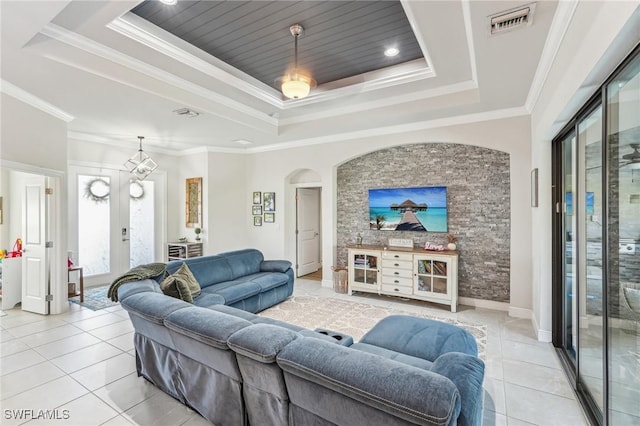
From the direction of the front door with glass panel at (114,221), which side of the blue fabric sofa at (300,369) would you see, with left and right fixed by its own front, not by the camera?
left

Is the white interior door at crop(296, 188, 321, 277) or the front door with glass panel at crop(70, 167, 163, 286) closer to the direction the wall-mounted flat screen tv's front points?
the front door with glass panel

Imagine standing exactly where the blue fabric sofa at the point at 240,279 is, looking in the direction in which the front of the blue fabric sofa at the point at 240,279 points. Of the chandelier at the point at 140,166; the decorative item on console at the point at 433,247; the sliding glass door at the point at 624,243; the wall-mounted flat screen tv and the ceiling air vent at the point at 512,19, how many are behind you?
1

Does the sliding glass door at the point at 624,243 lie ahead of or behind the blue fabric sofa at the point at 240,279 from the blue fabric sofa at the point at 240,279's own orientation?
ahead

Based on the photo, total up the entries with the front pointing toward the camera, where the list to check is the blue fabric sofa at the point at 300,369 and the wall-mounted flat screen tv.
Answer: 1

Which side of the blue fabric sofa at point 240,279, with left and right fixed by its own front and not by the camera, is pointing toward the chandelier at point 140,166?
back

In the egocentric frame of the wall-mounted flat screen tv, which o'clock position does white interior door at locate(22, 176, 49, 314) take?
The white interior door is roughly at 2 o'clock from the wall-mounted flat screen tv.

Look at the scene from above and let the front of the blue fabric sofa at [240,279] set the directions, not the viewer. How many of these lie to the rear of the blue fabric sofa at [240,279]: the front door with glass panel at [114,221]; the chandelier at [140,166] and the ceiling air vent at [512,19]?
2

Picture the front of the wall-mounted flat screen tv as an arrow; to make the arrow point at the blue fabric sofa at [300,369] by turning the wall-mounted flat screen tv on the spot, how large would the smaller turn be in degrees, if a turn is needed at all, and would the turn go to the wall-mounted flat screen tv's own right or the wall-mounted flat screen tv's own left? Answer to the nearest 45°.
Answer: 0° — it already faces it

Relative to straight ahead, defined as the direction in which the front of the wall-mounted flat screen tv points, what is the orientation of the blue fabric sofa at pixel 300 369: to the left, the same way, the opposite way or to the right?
the opposite way

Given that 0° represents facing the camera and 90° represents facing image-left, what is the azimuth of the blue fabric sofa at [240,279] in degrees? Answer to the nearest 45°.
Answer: approximately 315°

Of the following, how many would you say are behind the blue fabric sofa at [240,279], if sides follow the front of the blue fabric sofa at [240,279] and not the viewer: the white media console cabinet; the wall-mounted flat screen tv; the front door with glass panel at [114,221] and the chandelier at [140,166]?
2

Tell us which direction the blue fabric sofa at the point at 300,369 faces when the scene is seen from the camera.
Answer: facing away from the viewer and to the right of the viewer

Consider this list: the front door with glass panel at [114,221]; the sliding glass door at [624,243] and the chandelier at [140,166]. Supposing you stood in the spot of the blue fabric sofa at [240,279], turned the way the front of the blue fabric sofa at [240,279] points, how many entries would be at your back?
2
